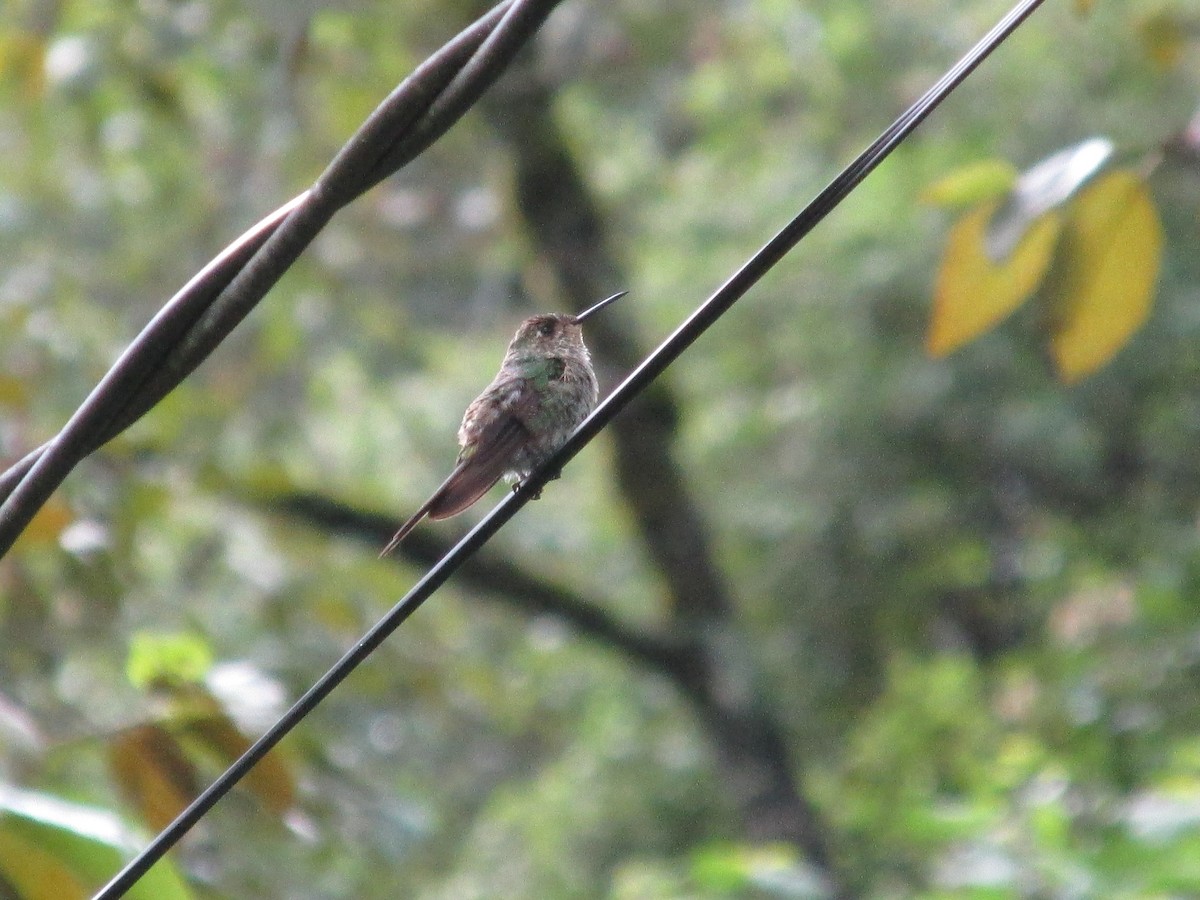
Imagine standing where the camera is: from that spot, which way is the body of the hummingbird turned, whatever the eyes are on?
to the viewer's right
